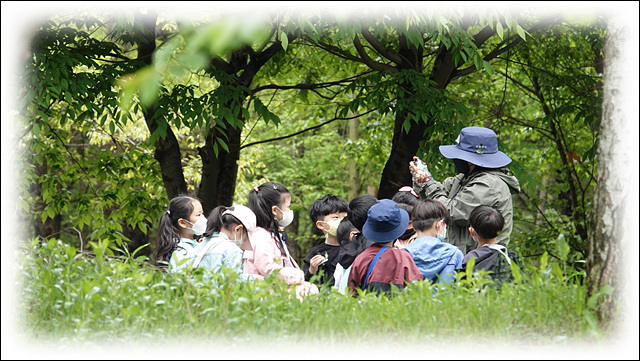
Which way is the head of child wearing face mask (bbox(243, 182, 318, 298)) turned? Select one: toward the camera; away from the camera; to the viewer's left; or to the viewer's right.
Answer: to the viewer's right

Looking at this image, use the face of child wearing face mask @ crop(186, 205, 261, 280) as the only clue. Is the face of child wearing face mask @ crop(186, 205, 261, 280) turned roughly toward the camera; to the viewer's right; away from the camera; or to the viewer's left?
to the viewer's right

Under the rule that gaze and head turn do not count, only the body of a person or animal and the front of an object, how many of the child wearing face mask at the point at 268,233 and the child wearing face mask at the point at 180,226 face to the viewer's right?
2

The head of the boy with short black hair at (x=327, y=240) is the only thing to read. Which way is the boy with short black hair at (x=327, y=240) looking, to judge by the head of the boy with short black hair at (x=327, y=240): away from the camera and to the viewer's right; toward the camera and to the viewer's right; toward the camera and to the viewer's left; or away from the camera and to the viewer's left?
toward the camera and to the viewer's right

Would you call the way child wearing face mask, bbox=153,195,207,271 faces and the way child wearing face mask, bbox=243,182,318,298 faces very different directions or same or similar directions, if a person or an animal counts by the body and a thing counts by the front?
same or similar directions

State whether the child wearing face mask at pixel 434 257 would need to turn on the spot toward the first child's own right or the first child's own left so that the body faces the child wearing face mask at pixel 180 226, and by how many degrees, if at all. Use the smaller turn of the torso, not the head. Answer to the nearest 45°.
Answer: approximately 135° to the first child's own left

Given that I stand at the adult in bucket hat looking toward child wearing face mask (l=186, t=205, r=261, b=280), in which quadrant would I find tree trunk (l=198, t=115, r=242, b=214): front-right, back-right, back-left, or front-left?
front-right

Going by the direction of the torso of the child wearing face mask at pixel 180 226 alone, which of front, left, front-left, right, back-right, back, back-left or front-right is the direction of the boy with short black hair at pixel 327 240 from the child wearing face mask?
front

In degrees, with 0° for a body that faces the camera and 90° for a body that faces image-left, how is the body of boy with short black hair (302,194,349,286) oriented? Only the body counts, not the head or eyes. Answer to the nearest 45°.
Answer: approximately 315°

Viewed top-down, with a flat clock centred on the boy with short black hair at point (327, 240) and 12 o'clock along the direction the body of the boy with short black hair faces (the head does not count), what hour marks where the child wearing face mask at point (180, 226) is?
The child wearing face mask is roughly at 4 o'clock from the boy with short black hair.

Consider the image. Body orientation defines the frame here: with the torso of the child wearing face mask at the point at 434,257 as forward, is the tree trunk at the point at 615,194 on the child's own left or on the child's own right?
on the child's own right

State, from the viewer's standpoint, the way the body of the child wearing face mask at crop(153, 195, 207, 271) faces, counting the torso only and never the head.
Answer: to the viewer's right

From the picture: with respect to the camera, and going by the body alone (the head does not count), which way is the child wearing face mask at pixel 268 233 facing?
to the viewer's right

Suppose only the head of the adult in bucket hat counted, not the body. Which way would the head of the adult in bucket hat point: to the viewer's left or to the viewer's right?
to the viewer's left
